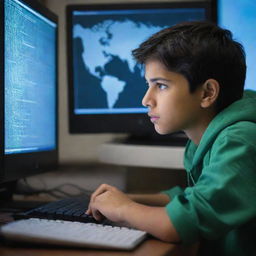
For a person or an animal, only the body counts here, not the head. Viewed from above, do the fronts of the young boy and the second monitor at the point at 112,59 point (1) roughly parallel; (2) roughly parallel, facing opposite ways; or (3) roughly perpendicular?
roughly perpendicular

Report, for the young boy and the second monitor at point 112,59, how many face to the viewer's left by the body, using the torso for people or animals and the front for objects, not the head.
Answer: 1

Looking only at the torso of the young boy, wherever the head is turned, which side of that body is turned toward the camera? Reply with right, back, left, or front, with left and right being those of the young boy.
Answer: left

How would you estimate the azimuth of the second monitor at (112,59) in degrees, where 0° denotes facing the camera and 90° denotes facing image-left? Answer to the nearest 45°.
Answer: approximately 0°

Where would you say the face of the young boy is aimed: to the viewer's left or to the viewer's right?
to the viewer's left

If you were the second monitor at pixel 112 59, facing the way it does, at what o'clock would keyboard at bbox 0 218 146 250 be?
The keyboard is roughly at 12 o'clock from the second monitor.

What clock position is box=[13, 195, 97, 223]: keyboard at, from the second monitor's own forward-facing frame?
The keyboard is roughly at 12 o'clock from the second monitor.

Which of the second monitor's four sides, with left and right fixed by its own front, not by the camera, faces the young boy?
front
